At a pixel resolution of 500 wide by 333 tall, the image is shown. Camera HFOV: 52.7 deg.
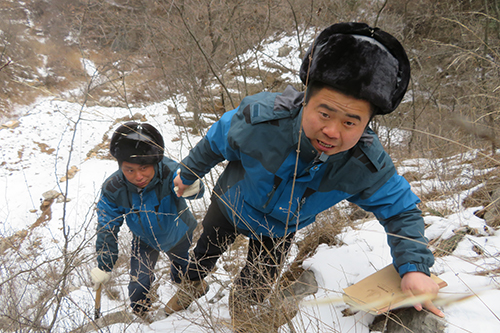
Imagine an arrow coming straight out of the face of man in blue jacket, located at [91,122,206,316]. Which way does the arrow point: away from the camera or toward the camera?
toward the camera

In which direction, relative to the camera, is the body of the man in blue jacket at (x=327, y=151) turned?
toward the camera

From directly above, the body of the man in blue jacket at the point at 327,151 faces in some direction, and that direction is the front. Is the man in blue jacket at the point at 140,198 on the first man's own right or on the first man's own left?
on the first man's own right
